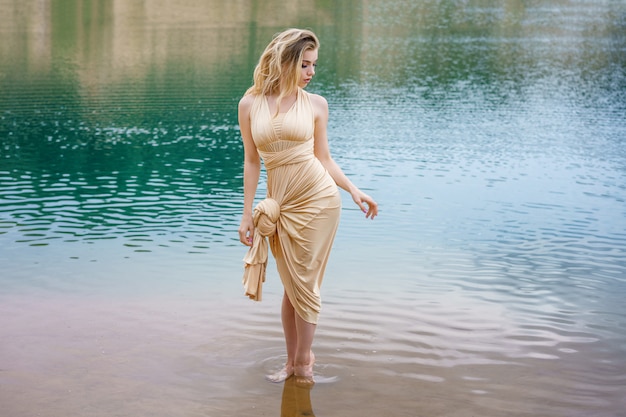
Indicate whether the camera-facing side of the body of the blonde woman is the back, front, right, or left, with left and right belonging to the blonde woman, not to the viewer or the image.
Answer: front

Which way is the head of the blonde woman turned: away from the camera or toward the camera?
toward the camera
